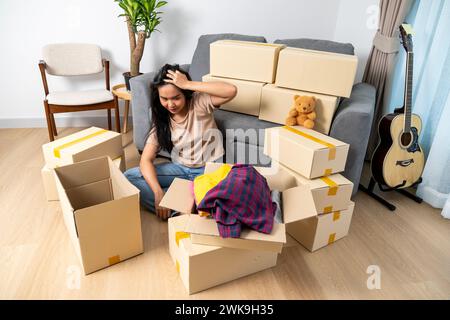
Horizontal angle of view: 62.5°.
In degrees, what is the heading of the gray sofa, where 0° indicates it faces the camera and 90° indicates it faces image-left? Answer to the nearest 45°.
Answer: approximately 45°

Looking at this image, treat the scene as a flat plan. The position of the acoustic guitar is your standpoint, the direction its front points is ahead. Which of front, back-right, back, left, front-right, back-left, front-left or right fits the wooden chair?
back-right

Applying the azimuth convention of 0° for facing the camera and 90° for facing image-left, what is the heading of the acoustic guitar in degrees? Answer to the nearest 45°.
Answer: approximately 315°

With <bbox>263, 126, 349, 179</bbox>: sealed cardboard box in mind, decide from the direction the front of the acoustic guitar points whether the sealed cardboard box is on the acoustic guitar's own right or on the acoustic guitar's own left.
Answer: on the acoustic guitar's own right

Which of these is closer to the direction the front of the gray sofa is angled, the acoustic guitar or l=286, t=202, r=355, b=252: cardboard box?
the cardboard box

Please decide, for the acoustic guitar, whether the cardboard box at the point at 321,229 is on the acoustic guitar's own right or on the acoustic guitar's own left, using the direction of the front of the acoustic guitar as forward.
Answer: on the acoustic guitar's own right

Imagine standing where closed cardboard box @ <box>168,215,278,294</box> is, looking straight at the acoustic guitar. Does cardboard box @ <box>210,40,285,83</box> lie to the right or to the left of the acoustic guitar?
left

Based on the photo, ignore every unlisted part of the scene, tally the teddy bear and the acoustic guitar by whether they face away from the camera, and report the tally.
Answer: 0

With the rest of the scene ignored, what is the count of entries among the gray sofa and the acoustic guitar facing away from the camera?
0

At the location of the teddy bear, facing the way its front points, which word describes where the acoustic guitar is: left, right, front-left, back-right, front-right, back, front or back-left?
left

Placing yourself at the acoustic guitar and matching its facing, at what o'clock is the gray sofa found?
The gray sofa is roughly at 4 o'clock from the acoustic guitar.

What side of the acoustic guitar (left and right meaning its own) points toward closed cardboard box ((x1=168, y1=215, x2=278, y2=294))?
right

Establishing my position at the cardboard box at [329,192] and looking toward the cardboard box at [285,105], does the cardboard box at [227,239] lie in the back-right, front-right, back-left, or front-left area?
back-left
